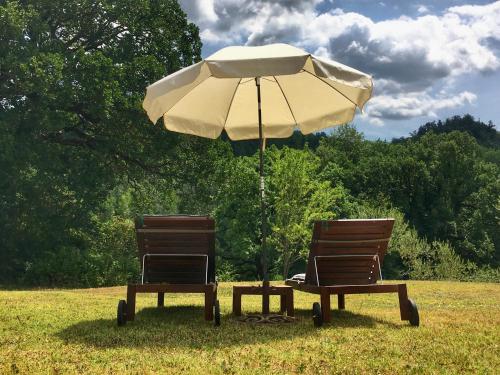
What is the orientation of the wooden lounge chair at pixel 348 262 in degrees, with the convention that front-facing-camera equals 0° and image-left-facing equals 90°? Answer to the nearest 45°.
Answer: approximately 135°

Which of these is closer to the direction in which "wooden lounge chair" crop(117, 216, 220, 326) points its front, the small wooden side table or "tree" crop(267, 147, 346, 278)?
the tree

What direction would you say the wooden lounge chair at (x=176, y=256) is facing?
away from the camera

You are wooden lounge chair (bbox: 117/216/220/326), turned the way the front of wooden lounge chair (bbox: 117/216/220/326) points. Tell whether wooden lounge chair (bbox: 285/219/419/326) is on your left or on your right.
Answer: on your right

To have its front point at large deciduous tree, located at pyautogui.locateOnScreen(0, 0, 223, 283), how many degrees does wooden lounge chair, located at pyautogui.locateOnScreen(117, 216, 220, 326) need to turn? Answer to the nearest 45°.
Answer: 0° — it already faces it
